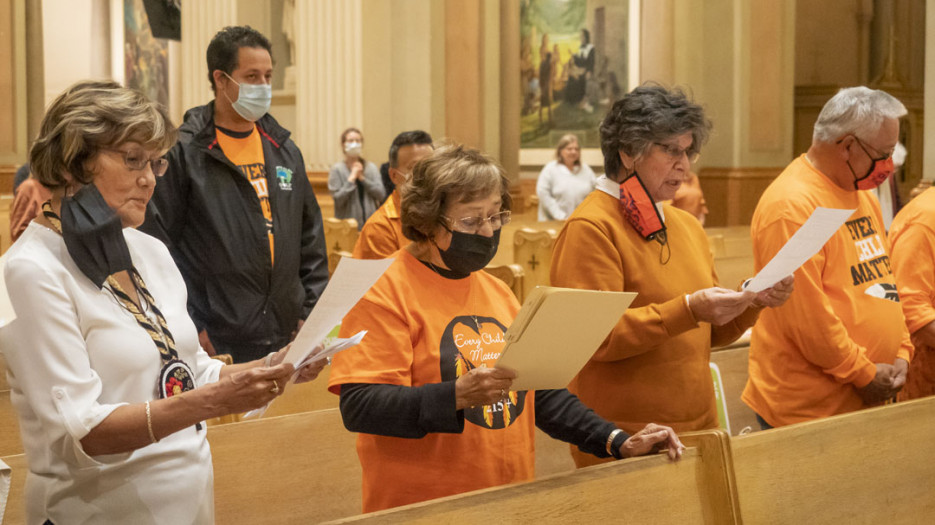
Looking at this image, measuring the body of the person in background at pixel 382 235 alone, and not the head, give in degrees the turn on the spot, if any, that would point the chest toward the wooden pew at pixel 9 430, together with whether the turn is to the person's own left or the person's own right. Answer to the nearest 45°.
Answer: approximately 90° to the person's own right

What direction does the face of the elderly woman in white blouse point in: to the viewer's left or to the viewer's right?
to the viewer's right

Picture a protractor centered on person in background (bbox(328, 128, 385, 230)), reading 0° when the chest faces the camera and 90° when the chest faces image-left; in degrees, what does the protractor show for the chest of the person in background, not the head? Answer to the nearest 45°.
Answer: approximately 0°

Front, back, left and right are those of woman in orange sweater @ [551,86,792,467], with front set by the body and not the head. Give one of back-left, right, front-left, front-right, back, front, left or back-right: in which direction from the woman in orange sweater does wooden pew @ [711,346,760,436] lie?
back-left

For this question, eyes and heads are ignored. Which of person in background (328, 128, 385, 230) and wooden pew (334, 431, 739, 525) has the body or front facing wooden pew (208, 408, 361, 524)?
the person in background

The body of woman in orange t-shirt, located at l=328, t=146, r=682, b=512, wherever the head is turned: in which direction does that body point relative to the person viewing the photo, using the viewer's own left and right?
facing the viewer and to the right of the viewer
